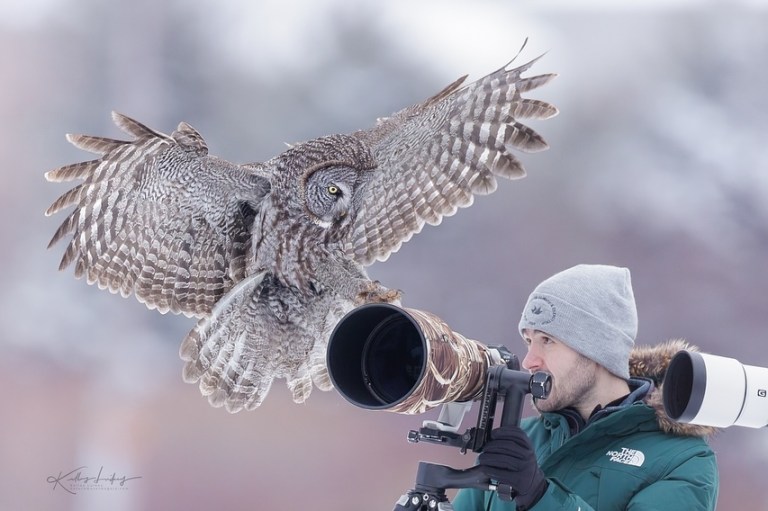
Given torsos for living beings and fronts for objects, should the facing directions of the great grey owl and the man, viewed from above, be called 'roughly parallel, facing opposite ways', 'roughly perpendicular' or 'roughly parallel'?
roughly perpendicular

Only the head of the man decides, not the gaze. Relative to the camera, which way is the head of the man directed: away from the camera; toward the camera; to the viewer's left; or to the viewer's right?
to the viewer's left

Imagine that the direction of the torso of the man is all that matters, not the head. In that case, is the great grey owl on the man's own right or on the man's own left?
on the man's own right

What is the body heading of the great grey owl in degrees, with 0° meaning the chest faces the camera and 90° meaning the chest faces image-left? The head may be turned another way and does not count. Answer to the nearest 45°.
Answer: approximately 315°
